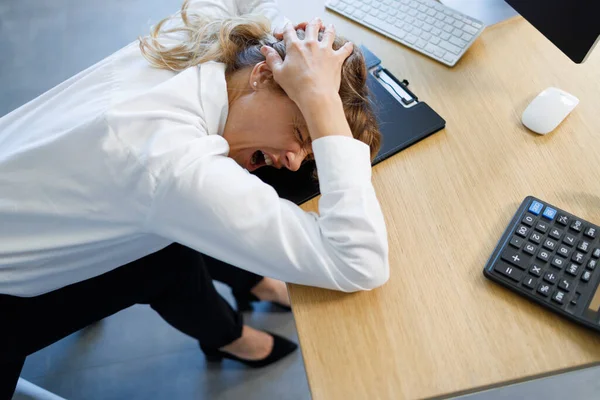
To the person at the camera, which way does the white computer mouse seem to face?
facing away from the viewer and to the right of the viewer

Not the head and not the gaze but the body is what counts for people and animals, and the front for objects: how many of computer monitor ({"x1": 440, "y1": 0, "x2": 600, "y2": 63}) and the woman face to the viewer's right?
1

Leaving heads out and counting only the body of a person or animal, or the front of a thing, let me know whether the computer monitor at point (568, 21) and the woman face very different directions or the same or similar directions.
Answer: very different directions

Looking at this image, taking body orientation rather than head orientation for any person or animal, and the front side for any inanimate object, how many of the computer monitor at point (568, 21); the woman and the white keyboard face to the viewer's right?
1

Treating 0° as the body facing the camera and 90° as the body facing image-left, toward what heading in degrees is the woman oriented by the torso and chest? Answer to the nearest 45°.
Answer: approximately 270°

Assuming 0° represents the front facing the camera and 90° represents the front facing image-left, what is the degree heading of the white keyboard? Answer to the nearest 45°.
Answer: approximately 45°

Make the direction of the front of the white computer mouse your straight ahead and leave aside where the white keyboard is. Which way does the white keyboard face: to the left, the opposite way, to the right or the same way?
the opposite way
